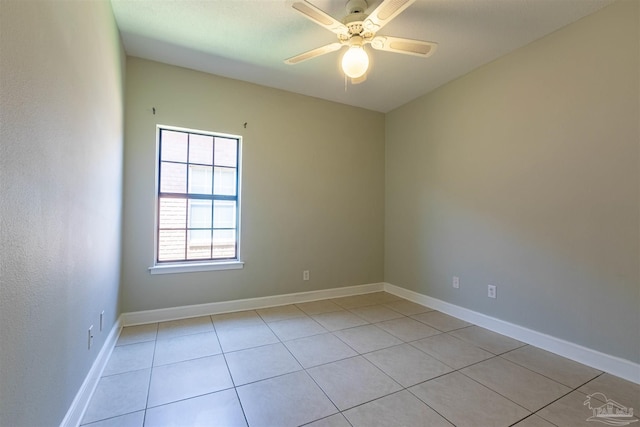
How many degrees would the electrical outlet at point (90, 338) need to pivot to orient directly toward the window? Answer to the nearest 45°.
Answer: approximately 45° to its left

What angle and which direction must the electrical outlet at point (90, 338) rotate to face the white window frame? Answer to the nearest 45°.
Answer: approximately 45° to its left

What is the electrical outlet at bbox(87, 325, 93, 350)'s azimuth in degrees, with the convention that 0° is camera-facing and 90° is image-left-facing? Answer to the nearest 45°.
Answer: approximately 270°
